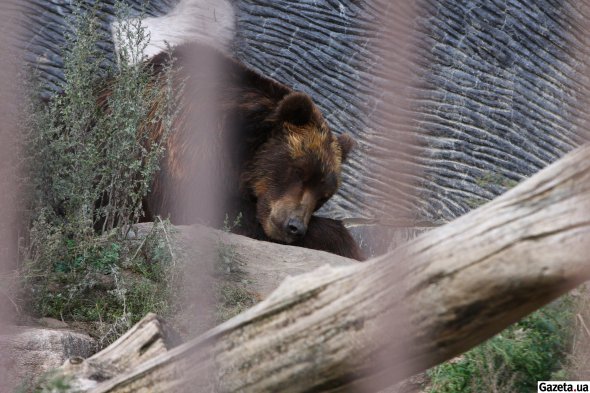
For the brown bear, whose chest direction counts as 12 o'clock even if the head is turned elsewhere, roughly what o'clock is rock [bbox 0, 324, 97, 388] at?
The rock is roughly at 2 o'clock from the brown bear.

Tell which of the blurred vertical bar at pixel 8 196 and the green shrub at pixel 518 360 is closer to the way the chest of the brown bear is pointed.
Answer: the green shrub

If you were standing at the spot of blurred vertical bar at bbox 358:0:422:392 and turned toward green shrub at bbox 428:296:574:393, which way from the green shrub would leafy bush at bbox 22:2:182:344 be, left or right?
left

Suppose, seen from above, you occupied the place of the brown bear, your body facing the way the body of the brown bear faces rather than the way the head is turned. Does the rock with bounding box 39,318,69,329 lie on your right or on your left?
on your right

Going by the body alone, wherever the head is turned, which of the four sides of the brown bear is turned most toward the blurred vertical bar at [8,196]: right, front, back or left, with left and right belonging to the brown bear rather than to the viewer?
right

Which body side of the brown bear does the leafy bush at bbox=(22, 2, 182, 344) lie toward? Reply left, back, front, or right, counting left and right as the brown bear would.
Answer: right

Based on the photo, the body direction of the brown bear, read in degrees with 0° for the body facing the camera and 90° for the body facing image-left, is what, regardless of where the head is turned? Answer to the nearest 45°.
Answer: approximately 315°
